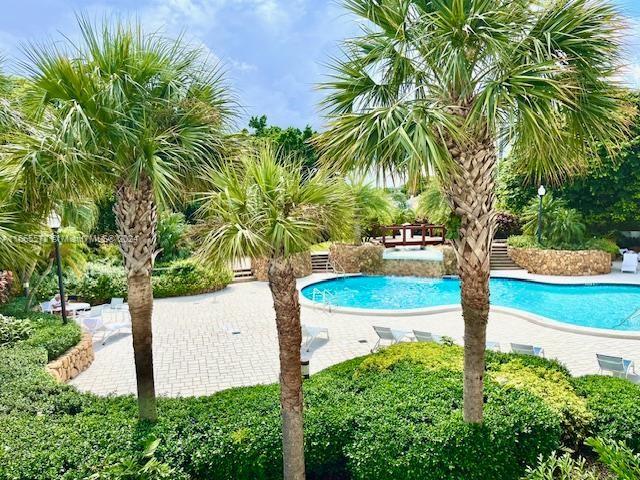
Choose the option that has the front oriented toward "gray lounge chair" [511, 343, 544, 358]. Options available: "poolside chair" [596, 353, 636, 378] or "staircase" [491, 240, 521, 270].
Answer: the staircase

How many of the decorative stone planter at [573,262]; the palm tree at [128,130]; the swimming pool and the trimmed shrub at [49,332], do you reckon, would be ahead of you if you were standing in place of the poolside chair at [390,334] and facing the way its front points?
2

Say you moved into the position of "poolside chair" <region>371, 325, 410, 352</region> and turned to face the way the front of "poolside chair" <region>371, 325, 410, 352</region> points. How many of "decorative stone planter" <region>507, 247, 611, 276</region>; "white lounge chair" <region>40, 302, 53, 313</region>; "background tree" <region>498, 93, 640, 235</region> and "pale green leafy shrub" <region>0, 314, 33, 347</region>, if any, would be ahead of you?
2

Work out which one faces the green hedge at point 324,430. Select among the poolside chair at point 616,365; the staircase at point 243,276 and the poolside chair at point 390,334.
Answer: the staircase

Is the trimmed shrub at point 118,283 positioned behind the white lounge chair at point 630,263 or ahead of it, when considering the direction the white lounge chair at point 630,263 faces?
ahead

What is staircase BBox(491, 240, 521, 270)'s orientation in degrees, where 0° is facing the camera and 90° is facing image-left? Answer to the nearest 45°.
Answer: approximately 0°

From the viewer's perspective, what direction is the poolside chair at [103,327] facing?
to the viewer's right

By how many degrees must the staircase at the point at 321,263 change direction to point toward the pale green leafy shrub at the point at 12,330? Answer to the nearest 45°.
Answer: approximately 45° to its right

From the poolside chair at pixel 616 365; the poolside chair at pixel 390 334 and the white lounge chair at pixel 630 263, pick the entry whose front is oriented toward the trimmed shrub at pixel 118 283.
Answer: the white lounge chair

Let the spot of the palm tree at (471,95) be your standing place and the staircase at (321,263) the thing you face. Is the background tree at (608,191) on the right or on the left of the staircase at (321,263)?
right

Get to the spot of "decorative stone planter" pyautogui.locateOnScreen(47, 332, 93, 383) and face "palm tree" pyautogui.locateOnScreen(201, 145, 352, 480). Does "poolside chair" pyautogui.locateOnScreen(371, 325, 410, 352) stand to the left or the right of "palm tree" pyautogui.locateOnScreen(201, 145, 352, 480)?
left

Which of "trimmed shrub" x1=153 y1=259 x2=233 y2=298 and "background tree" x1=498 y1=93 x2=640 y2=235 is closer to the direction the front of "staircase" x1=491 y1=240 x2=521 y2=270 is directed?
the trimmed shrub

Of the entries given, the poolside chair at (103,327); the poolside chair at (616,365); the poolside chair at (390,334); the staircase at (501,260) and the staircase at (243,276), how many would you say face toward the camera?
2
